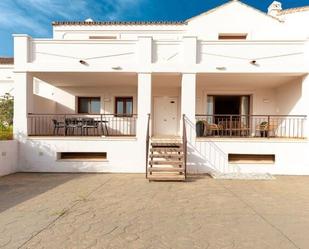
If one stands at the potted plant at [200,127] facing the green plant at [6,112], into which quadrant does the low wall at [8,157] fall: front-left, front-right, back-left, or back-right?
front-left

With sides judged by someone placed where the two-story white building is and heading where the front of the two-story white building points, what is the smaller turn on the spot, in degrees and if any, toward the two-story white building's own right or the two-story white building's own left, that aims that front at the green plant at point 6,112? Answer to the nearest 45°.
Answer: approximately 135° to the two-story white building's own right

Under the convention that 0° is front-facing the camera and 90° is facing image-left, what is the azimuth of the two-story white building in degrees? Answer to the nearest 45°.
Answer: approximately 0°

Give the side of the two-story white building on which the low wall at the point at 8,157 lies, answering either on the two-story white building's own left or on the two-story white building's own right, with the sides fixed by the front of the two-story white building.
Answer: on the two-story white building's own right

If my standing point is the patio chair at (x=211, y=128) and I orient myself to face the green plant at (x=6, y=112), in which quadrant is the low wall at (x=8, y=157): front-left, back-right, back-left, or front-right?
front-left

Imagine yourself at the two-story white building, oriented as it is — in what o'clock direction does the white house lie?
The white house is roughly at 4 o'clock from the two-story white building.

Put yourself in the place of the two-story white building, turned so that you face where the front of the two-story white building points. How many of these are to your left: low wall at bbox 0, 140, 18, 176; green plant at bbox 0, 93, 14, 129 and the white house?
0

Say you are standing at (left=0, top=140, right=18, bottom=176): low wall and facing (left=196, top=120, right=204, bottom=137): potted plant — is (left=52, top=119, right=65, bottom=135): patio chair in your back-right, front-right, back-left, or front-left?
front-left

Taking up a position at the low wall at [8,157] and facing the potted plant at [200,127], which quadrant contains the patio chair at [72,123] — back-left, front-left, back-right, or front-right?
front-left

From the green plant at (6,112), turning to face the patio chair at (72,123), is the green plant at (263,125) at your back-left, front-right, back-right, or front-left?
front-left
